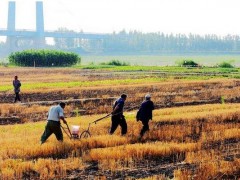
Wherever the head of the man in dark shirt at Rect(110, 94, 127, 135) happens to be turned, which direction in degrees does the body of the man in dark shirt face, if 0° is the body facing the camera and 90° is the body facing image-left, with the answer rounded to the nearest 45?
approximately 270°
